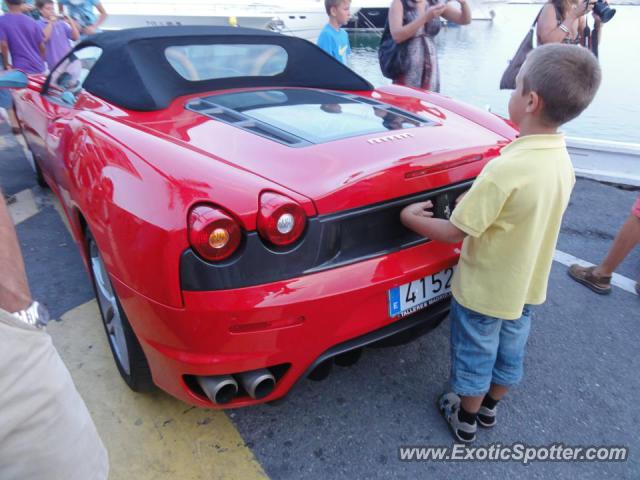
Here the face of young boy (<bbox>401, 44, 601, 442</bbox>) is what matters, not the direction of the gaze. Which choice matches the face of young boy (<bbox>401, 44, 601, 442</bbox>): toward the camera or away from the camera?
away from the camera

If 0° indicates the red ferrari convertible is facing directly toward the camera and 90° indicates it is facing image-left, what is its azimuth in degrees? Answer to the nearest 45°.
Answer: approximately 135°

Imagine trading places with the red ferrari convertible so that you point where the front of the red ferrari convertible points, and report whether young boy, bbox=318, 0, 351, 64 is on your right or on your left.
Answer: on your right

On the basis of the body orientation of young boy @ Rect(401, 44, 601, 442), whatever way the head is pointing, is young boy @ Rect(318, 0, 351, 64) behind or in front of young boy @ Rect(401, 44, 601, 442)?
in front

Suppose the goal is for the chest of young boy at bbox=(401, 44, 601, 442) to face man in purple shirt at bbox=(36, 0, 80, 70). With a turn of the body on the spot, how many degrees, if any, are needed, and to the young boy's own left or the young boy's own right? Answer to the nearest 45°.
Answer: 0° — they already face them

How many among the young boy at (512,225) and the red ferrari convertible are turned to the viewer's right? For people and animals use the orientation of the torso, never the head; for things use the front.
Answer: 0

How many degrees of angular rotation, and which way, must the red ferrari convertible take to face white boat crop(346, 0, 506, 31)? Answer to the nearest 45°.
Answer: approximately 45° to its right

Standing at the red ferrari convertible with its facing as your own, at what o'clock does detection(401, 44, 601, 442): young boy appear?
The young boy is roughly at 5 o'clock from the red ferrari convertible.

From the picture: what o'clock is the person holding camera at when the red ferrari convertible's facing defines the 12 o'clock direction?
The person holding camera is roughly at 3 o'clock from the red ferrari convertible.

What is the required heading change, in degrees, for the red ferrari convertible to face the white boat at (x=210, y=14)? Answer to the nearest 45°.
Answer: approximately 45° to its right

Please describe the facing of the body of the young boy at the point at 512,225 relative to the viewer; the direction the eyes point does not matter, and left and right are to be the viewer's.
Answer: facing away from the viewer and to the left of the viewer

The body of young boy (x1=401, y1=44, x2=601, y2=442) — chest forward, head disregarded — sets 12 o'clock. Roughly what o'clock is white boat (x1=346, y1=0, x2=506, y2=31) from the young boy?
The white boat is roughly at 1 o'clock from the young boy.
